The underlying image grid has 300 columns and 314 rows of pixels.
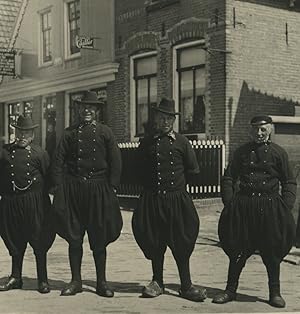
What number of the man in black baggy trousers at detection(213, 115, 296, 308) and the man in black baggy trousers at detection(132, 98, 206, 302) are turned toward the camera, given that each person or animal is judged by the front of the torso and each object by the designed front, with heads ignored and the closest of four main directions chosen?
2

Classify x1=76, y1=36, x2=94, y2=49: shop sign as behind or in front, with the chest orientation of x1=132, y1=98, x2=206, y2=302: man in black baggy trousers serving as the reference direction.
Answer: behind

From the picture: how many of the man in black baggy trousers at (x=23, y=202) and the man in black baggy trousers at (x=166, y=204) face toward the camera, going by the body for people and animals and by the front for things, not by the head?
2

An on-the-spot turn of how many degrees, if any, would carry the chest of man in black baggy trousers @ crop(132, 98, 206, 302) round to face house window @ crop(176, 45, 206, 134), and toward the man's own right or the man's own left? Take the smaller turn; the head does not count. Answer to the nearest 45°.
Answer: approximately 180°

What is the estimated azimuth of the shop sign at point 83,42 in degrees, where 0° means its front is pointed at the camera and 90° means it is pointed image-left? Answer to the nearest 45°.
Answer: approximately 0°

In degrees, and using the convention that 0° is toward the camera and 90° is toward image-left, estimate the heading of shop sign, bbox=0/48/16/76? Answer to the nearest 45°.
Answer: approximately 0°

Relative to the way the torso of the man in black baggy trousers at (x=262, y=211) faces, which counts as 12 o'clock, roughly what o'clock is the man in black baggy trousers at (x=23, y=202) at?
the man in black baggy trousers at (x=23, y=202) is roughly at 3 o'clock from the man in black baggy trousers at (x=262, y=211).
